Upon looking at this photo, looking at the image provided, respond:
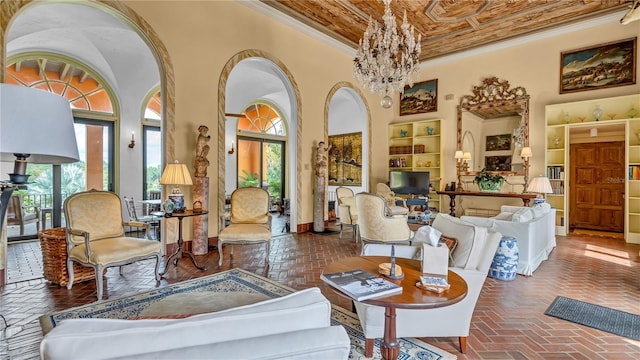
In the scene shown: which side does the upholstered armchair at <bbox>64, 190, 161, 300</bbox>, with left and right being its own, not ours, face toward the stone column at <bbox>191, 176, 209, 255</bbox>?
left

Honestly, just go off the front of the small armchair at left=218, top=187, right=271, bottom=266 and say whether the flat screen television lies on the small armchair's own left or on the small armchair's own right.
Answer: on the small armchair's own left

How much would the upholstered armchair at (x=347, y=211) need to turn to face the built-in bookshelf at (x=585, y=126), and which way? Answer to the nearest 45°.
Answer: approximately 45° to its left
